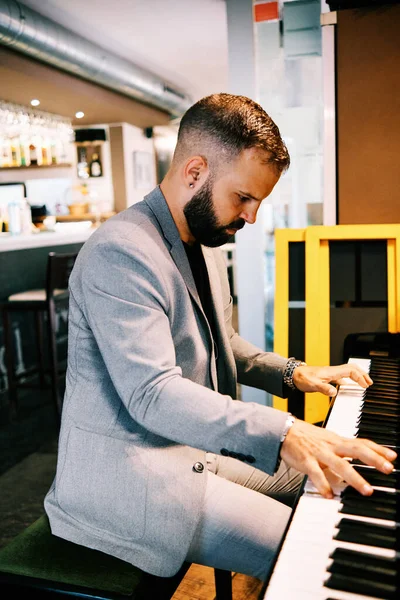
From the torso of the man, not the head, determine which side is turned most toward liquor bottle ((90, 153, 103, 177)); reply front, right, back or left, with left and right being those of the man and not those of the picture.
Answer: left

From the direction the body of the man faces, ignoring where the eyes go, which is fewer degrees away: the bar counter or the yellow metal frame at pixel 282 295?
the yellow metal frame

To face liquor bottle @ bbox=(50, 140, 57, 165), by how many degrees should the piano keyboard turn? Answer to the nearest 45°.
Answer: approximately 45° to its right

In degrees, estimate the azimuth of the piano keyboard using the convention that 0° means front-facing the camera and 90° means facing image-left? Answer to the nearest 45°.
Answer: approximately 90°

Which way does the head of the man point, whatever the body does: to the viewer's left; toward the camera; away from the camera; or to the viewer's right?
to the viewer's right

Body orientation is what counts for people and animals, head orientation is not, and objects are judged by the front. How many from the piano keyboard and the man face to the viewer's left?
1

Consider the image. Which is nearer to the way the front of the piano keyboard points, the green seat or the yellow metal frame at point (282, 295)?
the green seat

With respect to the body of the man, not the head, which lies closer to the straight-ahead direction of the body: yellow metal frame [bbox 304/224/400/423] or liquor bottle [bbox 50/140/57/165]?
the yellow metal frame

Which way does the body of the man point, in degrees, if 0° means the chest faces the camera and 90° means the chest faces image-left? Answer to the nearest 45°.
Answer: approximately 270°

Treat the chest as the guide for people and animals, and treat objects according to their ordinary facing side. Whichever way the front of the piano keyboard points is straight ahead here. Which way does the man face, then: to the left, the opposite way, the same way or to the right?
the opposite way

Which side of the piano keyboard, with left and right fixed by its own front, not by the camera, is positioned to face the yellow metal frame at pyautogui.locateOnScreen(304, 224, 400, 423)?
right
